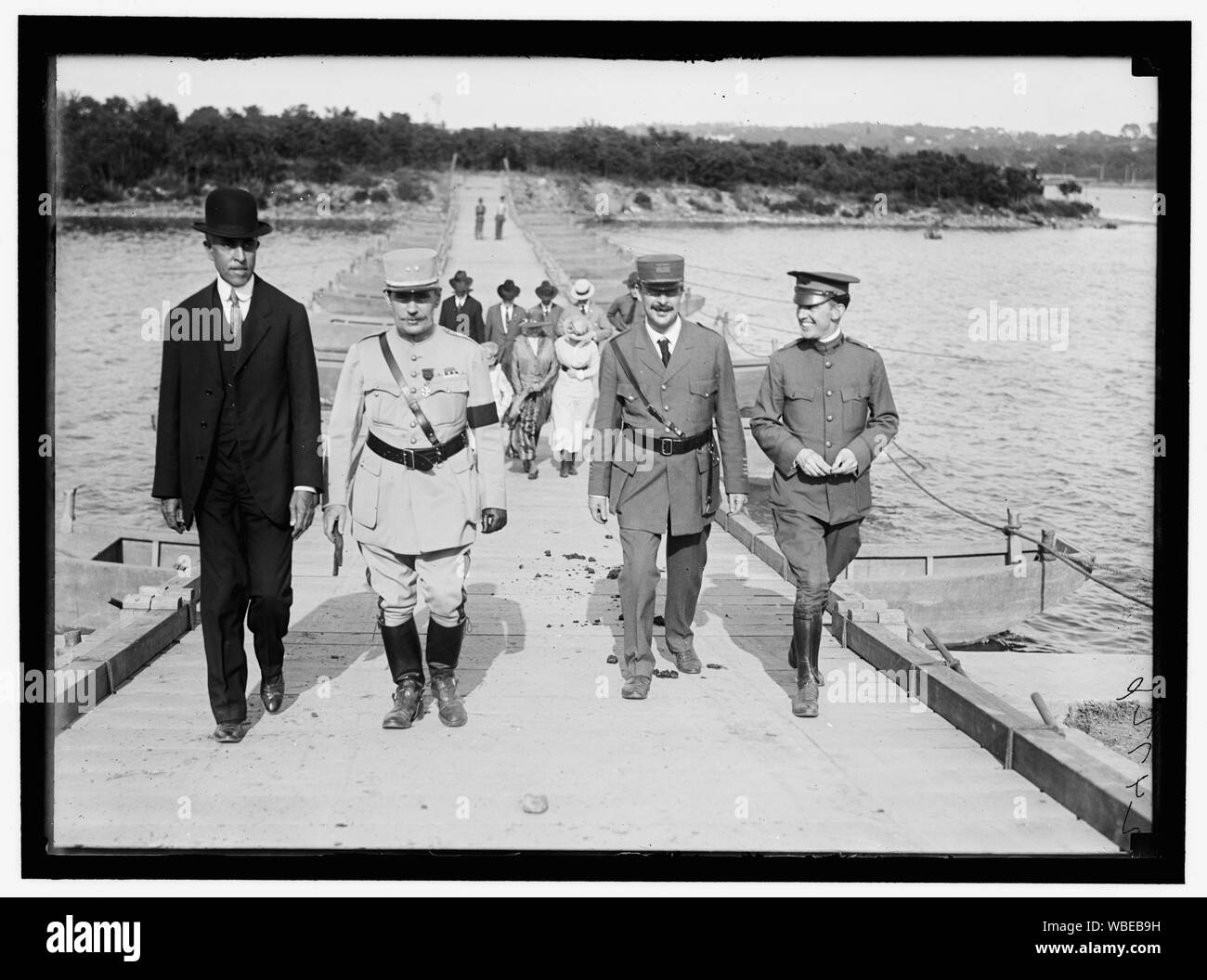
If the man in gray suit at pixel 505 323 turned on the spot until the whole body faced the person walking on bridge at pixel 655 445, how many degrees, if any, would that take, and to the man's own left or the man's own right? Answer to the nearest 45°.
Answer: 0° — they already face them

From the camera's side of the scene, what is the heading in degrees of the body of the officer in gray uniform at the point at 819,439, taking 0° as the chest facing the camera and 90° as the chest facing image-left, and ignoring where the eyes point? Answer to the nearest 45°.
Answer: approximately 0°

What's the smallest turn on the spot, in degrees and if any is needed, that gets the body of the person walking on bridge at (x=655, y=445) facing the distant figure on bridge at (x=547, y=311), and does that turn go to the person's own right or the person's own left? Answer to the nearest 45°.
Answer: approximately 180°
